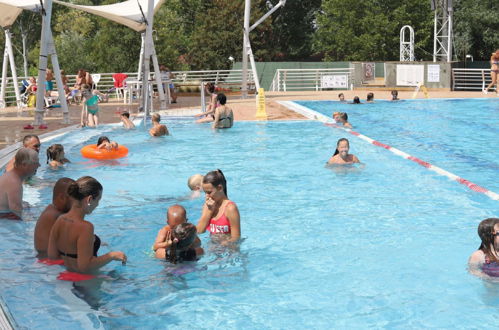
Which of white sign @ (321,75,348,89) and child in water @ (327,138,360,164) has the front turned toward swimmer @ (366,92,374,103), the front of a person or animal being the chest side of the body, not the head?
the white sign

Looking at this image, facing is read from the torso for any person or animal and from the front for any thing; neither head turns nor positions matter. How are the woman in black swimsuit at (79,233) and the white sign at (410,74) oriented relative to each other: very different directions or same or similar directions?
very different directions

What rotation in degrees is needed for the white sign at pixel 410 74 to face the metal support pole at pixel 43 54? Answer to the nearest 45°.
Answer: approximately 45° to its right

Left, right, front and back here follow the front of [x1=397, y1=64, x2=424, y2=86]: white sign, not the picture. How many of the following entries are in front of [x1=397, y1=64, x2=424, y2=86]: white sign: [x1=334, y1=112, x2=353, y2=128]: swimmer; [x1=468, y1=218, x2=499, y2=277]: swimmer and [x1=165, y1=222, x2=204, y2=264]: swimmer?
3

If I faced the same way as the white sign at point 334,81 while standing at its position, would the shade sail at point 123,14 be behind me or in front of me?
in front

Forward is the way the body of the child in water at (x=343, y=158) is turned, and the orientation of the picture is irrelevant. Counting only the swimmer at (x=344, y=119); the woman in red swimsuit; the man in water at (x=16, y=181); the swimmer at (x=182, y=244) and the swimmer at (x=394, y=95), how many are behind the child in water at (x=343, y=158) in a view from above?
2

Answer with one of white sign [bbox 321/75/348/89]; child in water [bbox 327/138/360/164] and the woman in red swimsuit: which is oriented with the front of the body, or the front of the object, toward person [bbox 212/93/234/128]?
the white sign

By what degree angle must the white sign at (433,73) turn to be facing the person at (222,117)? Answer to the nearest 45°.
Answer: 0° — it already faces them

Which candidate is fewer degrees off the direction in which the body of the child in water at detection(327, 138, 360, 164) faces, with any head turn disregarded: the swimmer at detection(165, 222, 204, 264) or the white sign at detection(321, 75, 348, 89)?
the swimmer

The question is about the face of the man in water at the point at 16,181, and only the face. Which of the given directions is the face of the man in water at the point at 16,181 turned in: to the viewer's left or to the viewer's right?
to the viewer's right

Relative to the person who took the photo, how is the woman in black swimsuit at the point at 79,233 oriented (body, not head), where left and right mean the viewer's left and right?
facing away from the viewer and to the right of the viewer
